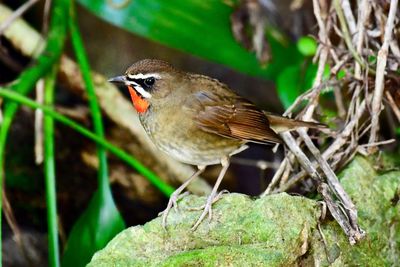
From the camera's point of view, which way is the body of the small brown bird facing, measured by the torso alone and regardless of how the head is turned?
to the viewer's left

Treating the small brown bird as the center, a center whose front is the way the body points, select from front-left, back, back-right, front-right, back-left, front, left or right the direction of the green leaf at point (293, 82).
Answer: back-right

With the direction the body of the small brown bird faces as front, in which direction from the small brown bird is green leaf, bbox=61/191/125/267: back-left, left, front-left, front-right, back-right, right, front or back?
front

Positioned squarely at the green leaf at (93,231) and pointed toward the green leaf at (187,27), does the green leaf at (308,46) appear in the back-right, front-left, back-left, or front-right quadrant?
front-right

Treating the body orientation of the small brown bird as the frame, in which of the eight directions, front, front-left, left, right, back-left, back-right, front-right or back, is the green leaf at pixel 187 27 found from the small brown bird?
right

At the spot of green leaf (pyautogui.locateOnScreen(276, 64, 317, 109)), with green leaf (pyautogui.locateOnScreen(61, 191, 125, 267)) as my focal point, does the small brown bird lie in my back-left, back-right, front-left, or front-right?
front-left

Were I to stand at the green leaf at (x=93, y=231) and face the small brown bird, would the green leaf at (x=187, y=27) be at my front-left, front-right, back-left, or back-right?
front-left

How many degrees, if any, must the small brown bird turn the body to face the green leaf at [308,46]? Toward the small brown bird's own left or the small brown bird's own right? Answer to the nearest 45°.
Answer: approximately 135° to the small brown bird's own right
